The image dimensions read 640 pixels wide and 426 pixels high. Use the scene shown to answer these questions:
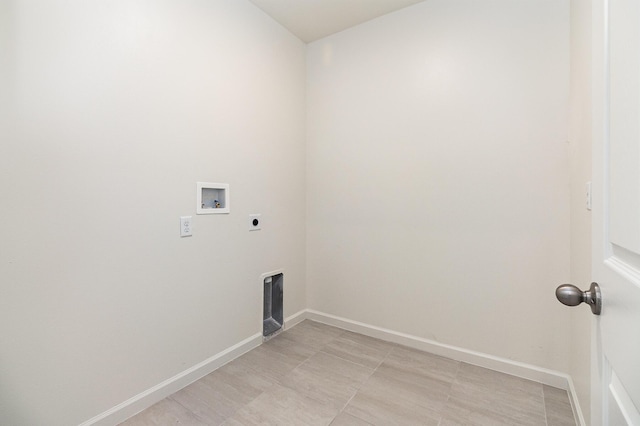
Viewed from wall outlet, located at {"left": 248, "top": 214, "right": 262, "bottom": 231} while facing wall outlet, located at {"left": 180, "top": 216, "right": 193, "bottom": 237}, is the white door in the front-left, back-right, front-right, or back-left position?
front-left

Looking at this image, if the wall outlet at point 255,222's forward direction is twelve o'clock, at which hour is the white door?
The white door is roughly at 1 o'clock from the wall outlet.

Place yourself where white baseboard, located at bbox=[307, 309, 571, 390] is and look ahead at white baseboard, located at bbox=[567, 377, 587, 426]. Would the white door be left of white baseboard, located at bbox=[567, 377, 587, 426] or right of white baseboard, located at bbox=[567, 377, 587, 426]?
right

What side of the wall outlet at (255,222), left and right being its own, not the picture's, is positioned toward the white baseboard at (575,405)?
front

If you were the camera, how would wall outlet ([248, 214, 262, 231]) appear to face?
facing the viewer and to the right of the viewer

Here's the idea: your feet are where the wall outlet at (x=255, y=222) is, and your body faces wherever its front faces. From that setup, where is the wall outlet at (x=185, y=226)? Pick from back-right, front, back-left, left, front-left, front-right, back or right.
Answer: right

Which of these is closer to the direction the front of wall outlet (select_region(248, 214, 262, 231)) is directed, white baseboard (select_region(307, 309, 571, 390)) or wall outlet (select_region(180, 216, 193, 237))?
the white baseboard

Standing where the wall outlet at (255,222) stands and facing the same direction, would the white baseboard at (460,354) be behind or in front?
in front

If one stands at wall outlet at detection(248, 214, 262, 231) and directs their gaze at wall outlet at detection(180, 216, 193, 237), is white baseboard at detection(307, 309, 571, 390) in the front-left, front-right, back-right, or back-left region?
back-left

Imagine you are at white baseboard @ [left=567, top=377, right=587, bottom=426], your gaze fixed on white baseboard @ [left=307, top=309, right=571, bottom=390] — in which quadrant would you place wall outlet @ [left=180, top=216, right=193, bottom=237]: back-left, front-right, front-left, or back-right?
front-left

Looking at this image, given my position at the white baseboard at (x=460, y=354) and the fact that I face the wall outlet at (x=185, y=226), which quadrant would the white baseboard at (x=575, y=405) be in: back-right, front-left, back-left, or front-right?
back-left

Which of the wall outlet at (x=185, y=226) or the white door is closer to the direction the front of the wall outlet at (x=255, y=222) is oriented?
the white door

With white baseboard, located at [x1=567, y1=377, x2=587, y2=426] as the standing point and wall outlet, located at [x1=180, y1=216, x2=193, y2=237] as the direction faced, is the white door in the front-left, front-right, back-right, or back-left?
front-left
